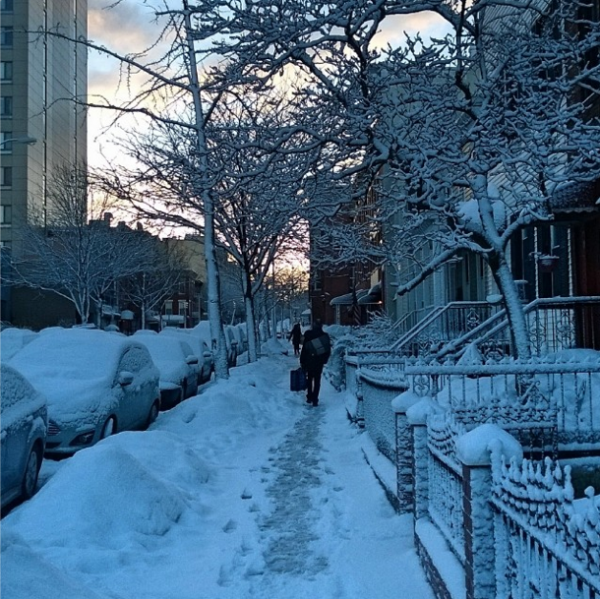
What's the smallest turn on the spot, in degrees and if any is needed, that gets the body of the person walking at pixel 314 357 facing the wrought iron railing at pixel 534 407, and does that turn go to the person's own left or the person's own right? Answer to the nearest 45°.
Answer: approximately 180°

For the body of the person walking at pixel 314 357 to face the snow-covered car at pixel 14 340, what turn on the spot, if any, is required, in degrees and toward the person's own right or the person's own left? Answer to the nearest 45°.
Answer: approximately 90° to the person's own left

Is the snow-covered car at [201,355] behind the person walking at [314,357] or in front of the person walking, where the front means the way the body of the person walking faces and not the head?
in front

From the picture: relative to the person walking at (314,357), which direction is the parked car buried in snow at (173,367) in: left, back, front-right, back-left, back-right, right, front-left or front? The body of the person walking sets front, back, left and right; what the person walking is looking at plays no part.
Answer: left

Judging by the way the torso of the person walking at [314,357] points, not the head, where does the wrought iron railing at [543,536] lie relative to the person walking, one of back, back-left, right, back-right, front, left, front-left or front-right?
back

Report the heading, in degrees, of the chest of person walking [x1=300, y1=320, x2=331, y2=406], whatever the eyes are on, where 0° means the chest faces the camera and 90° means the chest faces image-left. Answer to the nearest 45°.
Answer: approximately 180°

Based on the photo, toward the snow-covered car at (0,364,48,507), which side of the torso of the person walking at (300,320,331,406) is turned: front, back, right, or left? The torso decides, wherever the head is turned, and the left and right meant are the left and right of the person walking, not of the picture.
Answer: back

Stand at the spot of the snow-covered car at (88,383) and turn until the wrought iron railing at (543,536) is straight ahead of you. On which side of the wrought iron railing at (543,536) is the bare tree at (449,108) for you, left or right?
left
